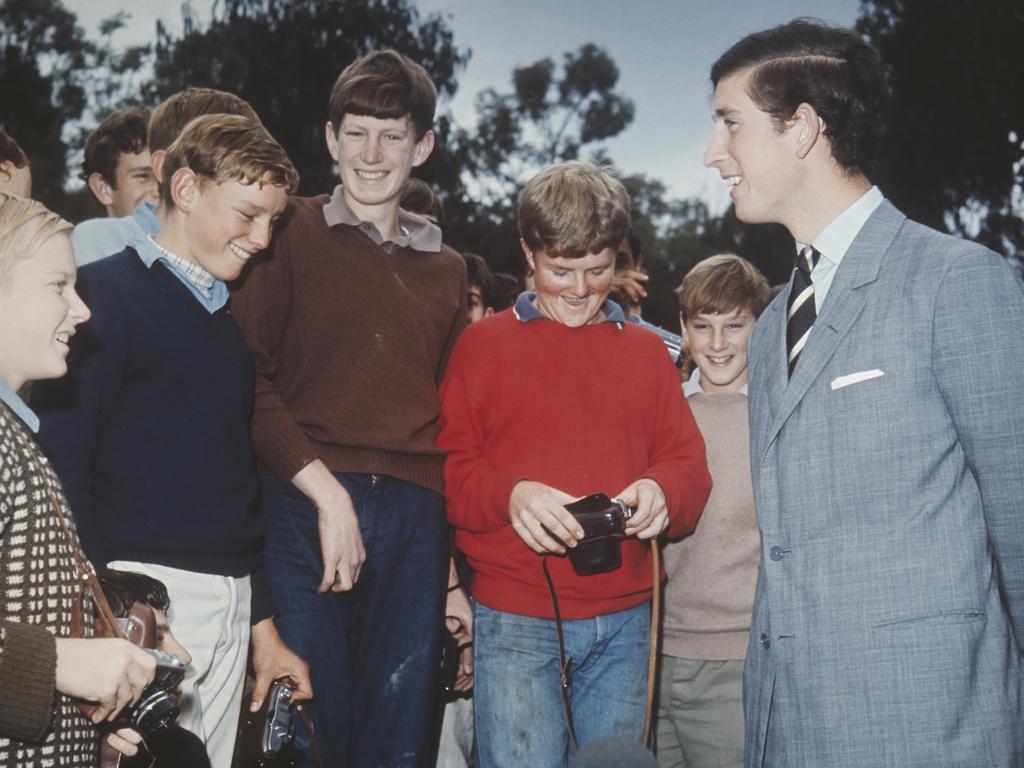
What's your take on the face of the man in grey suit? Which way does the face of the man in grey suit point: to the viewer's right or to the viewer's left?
to the viewer's left

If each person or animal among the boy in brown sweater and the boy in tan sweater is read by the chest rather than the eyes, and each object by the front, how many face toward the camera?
2

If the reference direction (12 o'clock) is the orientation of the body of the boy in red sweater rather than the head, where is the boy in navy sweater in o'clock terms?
The boy in navy sweater is roughly at 2 o'clock from the boy in red sweater.

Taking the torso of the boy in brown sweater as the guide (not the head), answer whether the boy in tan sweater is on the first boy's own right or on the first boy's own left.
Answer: on the first boy's own left

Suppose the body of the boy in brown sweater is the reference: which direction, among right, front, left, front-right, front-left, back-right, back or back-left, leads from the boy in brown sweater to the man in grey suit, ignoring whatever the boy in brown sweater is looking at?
front-left
